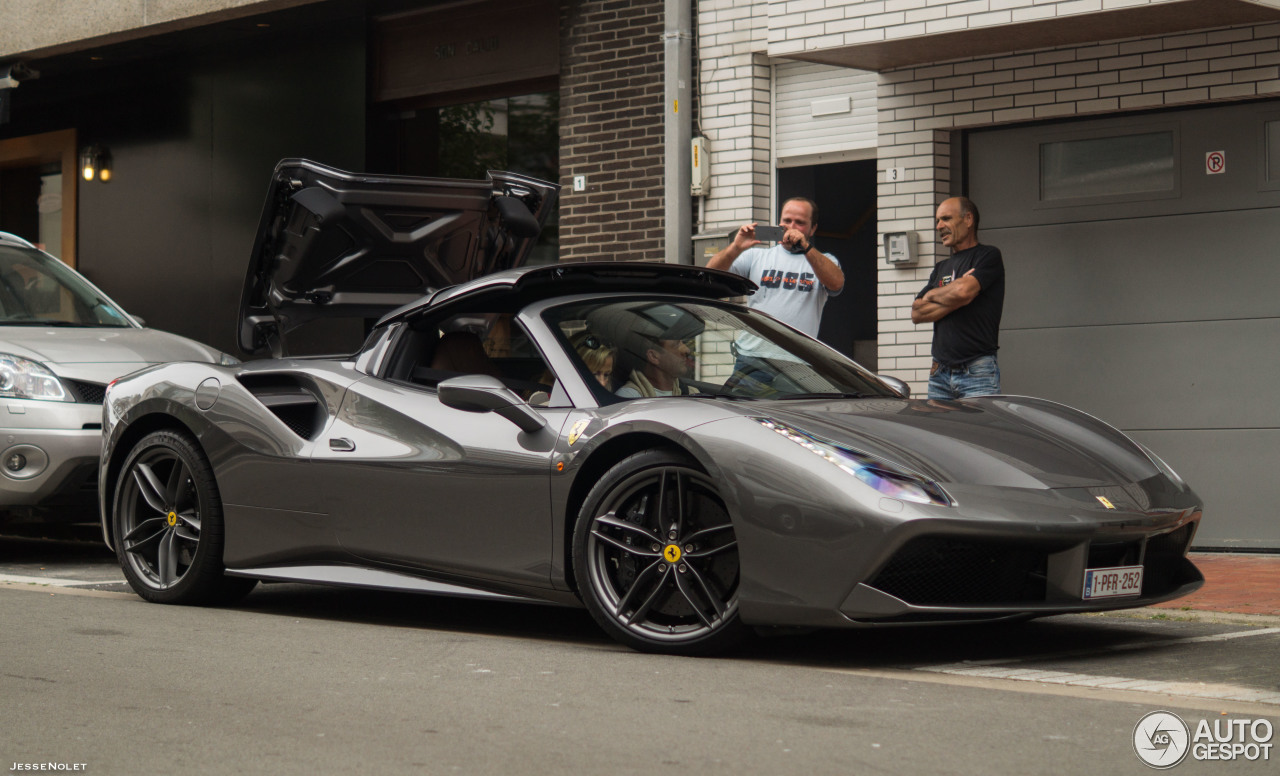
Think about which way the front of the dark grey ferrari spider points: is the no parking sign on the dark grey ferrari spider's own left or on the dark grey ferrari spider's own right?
on the dark grey ferrari spider's own left

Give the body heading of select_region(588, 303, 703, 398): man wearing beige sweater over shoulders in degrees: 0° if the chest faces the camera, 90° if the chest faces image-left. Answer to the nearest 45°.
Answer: approximately 270°

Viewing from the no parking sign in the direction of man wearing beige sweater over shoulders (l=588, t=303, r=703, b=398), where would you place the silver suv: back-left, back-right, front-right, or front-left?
front-right

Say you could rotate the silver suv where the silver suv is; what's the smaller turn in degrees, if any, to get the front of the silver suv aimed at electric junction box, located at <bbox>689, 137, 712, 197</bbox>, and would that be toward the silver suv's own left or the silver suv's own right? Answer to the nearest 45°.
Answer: approximately 90° to the silver suv's own left

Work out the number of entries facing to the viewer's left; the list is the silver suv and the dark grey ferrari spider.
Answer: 0

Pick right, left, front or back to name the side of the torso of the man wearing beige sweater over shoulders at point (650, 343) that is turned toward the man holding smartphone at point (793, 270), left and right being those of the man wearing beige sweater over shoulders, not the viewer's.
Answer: left

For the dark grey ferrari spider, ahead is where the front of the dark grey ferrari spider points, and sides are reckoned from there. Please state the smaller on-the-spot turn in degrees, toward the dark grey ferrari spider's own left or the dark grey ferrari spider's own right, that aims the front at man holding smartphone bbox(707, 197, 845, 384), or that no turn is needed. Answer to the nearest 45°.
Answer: approximately 135° to the dark grey ferrari spider's own left

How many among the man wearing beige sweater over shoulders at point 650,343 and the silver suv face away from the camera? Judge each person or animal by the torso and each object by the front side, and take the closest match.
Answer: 0

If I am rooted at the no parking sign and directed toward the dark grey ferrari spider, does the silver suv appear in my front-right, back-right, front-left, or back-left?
front-right

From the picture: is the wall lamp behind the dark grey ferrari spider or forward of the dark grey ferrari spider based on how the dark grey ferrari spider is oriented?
behind
